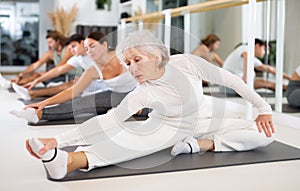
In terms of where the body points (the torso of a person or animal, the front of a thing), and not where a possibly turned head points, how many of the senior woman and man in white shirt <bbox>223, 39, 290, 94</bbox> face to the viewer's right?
1

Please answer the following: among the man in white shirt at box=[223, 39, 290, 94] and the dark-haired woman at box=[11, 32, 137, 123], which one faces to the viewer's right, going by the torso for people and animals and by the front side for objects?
the man in white shirt

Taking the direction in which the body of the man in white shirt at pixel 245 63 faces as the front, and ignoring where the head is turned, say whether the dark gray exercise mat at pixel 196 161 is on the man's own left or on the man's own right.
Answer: on the man's own right

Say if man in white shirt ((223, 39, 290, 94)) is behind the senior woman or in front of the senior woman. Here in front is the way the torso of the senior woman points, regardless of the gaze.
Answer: behind

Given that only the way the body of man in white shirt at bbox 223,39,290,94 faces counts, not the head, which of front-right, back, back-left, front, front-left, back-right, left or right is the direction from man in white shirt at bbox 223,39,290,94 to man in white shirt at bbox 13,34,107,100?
back

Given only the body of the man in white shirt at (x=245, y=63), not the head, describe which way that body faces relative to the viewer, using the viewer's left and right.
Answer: facing to the right of the viewer

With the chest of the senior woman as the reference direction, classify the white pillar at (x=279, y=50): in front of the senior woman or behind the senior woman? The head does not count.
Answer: behind

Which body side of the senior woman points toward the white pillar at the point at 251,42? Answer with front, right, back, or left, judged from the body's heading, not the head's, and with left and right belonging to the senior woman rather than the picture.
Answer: back

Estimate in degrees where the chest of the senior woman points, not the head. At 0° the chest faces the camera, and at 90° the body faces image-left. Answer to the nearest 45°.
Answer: approximately 45°

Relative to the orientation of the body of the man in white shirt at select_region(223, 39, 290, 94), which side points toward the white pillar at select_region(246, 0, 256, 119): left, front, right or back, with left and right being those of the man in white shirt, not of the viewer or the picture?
right
